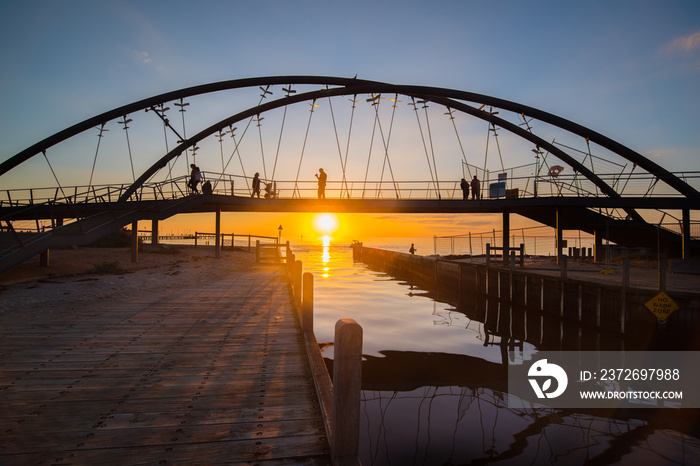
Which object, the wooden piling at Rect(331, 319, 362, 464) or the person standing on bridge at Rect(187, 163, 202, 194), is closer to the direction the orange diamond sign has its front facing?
the wooden piling

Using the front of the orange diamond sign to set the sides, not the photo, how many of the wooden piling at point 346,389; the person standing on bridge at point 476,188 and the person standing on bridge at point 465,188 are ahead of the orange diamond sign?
1

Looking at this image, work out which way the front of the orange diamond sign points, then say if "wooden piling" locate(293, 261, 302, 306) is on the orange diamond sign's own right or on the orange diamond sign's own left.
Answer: on the orange diamond sign's own right

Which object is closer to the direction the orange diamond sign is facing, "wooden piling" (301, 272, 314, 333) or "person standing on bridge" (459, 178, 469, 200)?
the wooden piling

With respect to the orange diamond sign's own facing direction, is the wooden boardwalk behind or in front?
in front

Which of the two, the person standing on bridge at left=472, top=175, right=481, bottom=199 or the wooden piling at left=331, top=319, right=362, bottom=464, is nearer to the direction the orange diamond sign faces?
the wooden piling

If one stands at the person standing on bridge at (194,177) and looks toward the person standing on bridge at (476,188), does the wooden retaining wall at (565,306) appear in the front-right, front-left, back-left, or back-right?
front-right

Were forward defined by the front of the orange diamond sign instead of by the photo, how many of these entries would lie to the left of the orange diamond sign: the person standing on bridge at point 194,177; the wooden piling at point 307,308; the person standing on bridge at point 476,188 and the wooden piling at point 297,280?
0

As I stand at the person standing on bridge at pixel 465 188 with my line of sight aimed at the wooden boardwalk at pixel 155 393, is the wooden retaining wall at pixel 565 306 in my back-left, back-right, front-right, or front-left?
front-left

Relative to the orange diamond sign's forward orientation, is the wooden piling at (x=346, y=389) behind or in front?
in front

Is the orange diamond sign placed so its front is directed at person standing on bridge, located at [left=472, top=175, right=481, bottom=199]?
no

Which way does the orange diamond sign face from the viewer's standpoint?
toward the camera

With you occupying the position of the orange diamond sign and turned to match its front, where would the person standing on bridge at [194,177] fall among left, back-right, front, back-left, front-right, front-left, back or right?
right

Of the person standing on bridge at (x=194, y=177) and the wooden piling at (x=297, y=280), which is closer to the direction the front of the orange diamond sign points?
the wooden piling

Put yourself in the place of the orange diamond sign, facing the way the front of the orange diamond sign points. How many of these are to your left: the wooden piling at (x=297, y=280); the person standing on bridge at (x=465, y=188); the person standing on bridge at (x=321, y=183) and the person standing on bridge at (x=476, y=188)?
0
